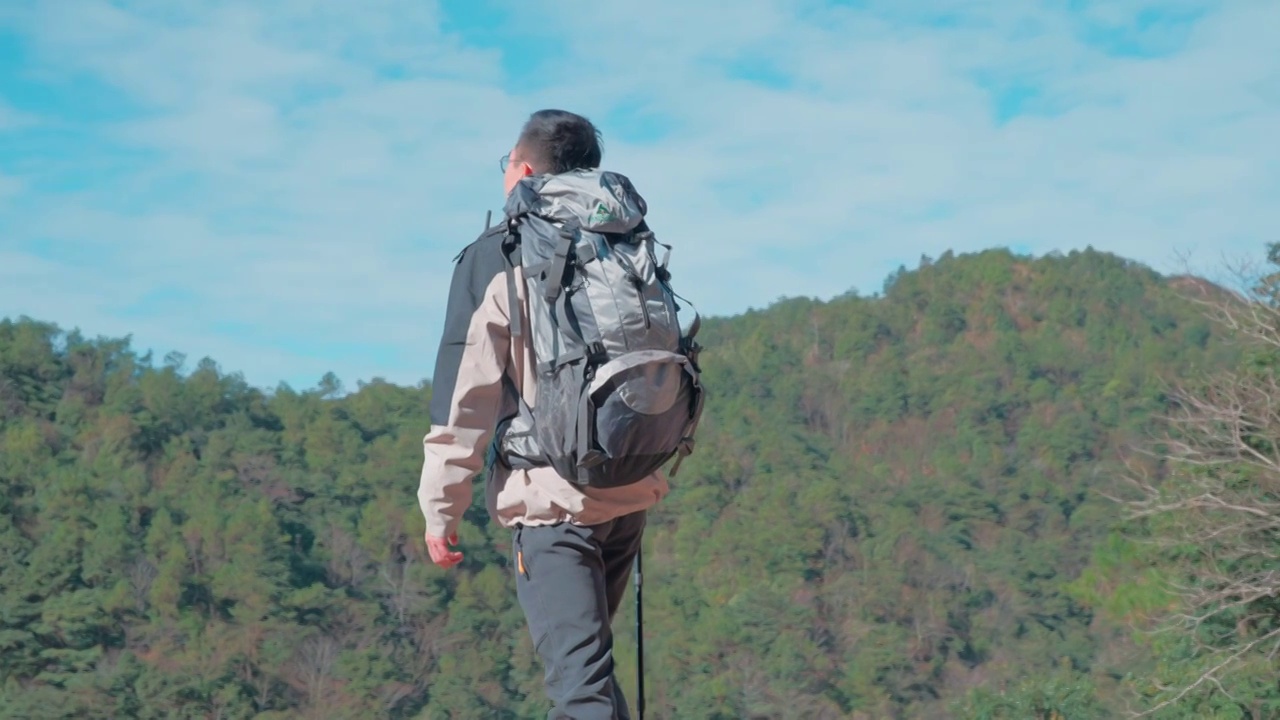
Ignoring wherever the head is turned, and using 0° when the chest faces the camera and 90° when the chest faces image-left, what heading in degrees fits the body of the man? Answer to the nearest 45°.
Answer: approximately 135°

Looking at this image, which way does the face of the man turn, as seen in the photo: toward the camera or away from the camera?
away from the camera
